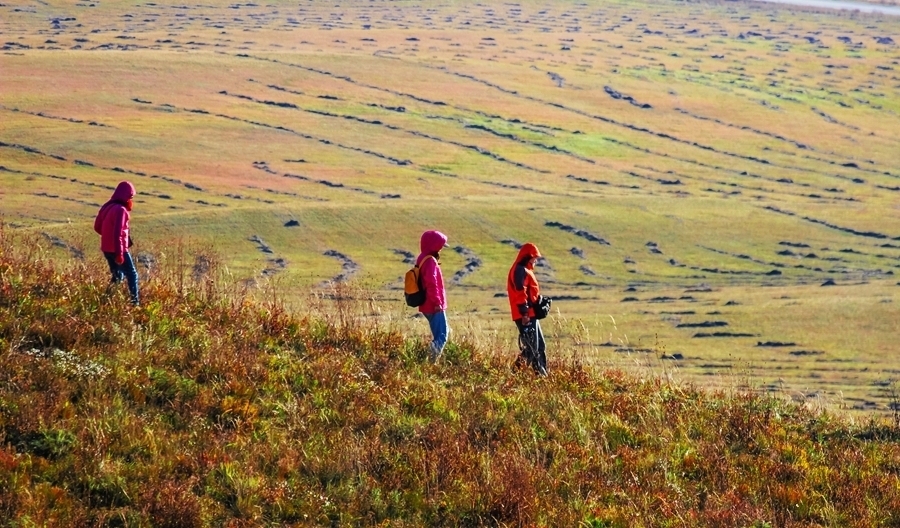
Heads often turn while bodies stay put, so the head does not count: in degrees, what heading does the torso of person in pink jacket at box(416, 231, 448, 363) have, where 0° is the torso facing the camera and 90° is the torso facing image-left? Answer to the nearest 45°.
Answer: approximately 270°

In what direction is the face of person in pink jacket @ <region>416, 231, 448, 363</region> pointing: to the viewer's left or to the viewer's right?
to the viewer's right

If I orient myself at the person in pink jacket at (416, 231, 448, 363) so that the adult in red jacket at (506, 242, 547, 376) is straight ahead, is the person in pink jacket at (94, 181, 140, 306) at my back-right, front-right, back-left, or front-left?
back-left

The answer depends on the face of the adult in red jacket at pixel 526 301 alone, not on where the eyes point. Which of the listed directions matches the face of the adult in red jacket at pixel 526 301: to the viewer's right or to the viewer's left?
to the viewer's right

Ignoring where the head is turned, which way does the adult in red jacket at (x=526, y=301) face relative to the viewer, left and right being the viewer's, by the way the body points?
facing to the right of the viewer

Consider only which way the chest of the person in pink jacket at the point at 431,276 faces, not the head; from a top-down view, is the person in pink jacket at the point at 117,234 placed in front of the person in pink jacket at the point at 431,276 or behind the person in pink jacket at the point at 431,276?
behind

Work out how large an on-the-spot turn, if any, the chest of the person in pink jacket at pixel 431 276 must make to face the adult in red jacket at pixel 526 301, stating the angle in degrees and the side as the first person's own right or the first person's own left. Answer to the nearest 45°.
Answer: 0° — they already face them

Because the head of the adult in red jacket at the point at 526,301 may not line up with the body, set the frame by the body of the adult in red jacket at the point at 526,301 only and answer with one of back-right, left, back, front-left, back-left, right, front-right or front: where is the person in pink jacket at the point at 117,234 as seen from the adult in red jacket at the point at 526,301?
back

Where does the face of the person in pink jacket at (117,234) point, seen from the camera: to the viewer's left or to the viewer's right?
to the viewer's right

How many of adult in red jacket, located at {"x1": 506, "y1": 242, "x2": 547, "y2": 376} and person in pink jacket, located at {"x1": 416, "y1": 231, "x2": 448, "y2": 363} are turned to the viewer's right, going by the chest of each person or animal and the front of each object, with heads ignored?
2
